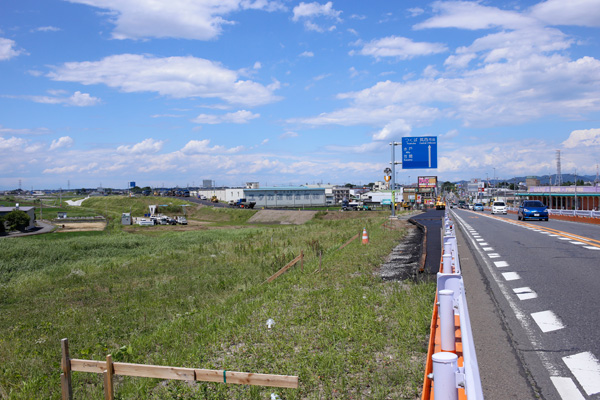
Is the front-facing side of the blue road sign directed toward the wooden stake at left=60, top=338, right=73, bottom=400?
yes

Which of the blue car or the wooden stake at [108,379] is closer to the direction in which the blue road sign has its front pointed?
the wooden stake

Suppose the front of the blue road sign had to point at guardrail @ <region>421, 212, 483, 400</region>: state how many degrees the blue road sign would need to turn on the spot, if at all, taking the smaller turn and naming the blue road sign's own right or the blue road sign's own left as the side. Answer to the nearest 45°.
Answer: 0° — it already faces it

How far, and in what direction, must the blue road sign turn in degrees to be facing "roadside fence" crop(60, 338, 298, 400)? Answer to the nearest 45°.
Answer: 0° — it already faces it

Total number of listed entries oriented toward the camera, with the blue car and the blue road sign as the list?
2

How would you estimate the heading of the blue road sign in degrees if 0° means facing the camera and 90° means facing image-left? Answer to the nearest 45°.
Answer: approximately 0°

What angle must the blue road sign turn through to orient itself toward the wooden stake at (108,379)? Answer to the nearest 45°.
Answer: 0° — it already faces it

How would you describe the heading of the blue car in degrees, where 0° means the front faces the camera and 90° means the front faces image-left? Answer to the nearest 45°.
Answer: approximately 0°
